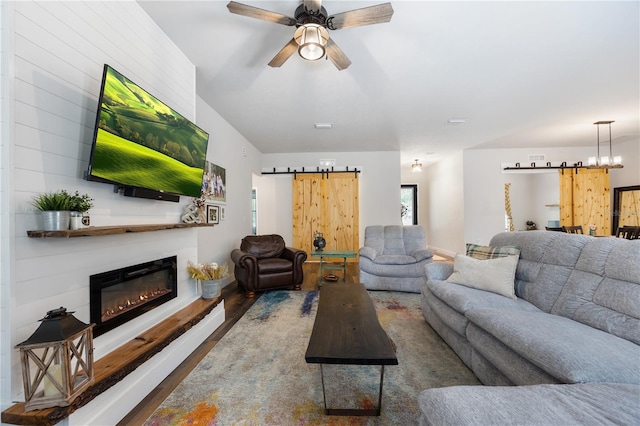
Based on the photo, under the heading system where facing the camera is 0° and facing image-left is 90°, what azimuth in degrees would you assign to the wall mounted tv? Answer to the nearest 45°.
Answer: approximately 315°

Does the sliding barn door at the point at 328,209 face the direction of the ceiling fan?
yes

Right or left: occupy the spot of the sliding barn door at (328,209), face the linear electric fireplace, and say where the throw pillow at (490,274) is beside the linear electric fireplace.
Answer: left

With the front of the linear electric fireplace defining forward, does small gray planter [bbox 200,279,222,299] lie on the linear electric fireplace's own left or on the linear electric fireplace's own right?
on the linear electric fireplace's own left

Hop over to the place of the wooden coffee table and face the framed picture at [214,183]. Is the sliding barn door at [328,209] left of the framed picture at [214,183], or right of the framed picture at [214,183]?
right

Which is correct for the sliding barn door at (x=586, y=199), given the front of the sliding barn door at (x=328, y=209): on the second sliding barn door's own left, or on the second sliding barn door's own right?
on the second sliding barn door's own left

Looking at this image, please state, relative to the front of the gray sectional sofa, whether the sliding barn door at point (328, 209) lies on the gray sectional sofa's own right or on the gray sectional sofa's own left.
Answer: on the gray sectional sofa's own right
